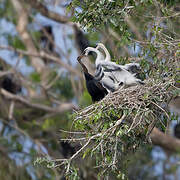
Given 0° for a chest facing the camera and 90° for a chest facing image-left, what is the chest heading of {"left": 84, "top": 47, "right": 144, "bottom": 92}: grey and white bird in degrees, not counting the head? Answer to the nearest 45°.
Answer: approximately 90°
